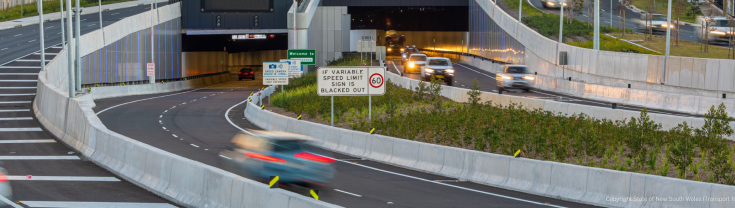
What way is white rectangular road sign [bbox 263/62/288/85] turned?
toward the camera

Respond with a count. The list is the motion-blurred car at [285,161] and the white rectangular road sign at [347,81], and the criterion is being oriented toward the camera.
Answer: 1

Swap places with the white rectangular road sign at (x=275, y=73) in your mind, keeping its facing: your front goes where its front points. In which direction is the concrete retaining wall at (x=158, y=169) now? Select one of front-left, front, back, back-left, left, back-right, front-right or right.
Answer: front

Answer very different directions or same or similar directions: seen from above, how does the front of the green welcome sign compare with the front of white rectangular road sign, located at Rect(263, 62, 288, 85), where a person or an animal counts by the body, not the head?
same or similar directions

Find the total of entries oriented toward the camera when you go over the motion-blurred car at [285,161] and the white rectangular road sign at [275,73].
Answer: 1

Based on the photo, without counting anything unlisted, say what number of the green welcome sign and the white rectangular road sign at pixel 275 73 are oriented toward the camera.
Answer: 2

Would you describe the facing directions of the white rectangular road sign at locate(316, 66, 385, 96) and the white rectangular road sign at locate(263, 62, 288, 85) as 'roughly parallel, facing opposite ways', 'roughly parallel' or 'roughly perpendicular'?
roughly parallel

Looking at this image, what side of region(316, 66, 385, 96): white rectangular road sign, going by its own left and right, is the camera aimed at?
front

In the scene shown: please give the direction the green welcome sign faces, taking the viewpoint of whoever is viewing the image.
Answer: facing the viewer

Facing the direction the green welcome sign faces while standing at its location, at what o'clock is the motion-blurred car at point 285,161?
The motion-blurred car is roughly at 12 o'clock from the green welcome sign.

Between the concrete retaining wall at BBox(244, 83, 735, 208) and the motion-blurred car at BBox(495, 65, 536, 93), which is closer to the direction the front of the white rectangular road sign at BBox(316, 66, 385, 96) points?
the concrete retaining wall

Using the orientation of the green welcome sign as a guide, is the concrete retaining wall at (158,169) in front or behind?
in front

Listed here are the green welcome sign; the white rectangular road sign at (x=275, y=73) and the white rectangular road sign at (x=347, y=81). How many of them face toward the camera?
3

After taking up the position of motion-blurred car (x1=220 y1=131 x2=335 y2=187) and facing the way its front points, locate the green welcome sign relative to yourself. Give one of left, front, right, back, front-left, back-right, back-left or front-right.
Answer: front-right

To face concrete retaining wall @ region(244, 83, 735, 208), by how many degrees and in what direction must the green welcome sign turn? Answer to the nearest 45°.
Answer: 0° — it already faces it
